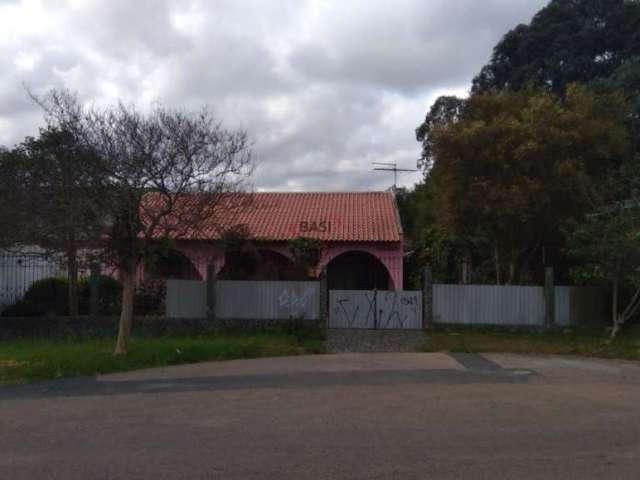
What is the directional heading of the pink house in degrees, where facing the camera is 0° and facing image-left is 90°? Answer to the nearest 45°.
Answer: approximately 0°

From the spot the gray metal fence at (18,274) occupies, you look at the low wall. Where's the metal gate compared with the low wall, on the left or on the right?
left

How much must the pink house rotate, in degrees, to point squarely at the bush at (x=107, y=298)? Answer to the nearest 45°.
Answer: approximately 45° to its right

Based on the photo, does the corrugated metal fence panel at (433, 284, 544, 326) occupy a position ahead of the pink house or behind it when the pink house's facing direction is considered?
ahead
